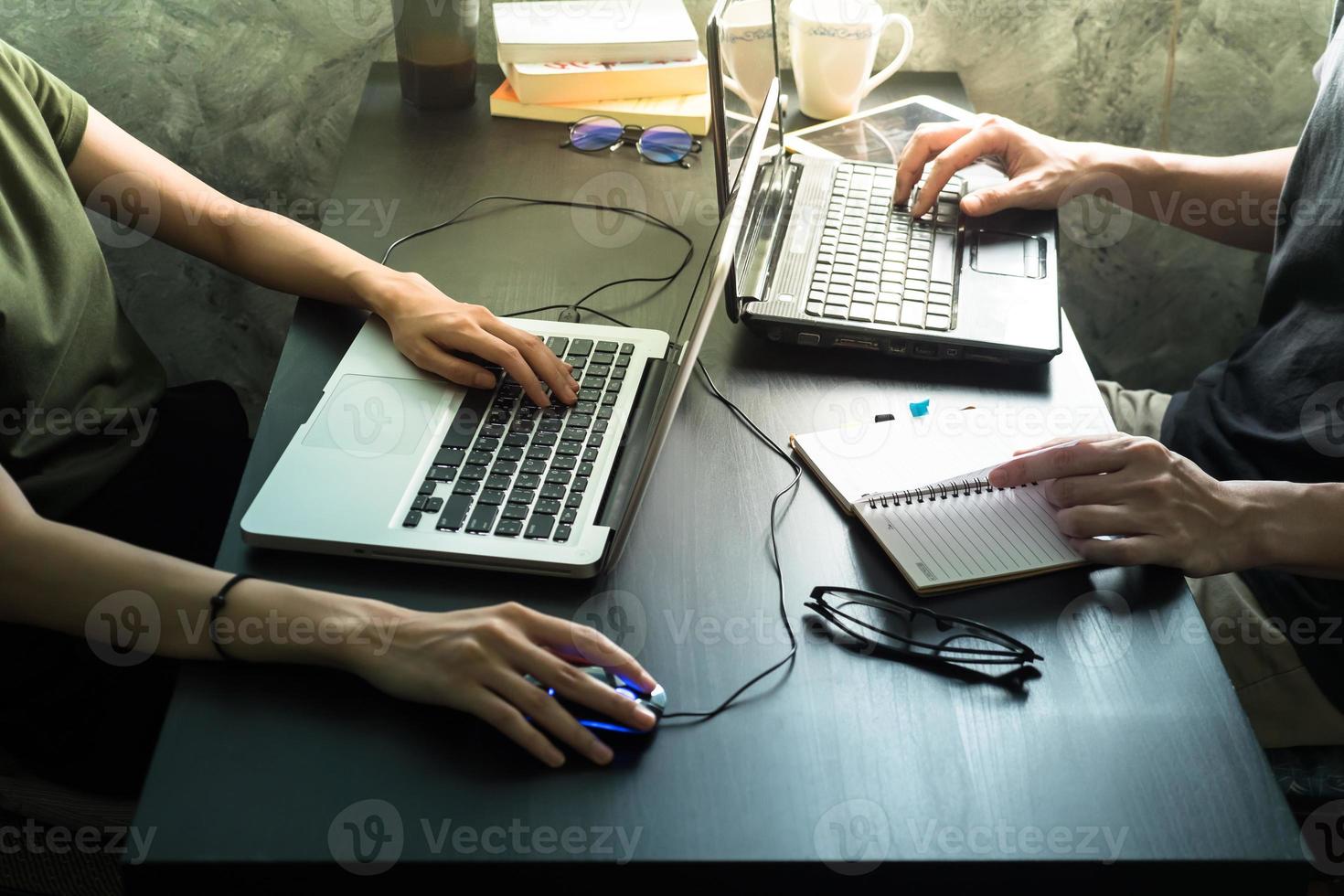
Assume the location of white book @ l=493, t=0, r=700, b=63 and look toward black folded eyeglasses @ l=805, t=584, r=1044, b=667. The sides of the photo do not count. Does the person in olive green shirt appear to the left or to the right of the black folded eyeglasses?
right

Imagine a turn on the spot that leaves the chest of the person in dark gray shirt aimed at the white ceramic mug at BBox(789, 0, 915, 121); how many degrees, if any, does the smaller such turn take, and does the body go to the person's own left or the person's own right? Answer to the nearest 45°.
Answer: approximately 45° to the person's own right

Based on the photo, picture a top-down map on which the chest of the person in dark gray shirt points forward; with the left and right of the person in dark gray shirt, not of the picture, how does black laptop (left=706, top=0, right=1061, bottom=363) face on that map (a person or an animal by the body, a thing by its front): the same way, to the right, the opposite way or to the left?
the opposite way

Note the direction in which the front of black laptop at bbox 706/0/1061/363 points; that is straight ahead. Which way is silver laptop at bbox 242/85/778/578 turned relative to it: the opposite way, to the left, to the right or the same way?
the opposite way

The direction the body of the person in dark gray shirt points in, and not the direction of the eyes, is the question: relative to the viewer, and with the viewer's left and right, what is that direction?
facing to the left of the viewer

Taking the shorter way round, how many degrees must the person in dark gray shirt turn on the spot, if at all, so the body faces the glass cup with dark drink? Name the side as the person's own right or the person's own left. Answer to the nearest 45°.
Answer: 0° — they already face it

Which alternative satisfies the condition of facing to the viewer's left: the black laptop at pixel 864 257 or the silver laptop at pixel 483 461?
the silver laptop at pixel 483 461

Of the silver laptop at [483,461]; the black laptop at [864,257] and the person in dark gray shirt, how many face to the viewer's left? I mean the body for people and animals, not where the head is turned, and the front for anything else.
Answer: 2

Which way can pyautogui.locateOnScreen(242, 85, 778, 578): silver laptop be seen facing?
to the viewer's left

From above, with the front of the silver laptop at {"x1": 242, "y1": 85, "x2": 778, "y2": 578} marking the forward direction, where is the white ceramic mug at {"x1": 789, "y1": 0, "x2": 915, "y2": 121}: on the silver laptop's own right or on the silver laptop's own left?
on the silver laptop's own right

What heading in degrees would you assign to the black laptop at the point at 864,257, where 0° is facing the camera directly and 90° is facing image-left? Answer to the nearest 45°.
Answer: approximately 270°

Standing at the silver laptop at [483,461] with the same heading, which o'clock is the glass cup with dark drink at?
The glass cup with dark drink is roughly at 3 o'clock from the silver laptop.
